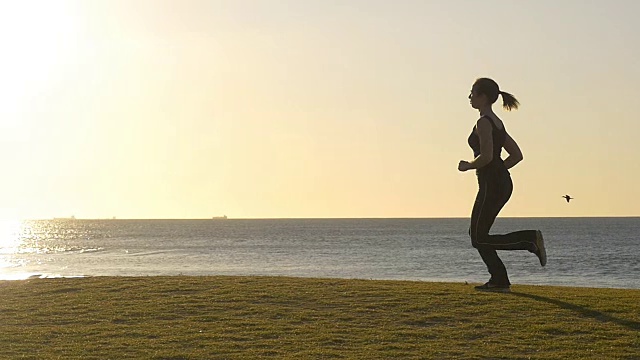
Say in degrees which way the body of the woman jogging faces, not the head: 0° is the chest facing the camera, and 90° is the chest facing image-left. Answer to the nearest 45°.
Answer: approximately 90°

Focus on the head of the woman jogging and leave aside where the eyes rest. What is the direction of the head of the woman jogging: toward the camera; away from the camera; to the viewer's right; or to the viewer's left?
to the viewer's left
